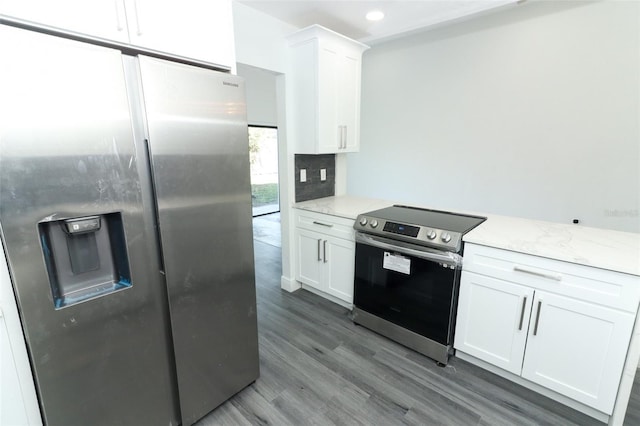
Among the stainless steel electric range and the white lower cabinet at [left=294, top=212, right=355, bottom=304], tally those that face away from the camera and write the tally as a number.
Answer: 0

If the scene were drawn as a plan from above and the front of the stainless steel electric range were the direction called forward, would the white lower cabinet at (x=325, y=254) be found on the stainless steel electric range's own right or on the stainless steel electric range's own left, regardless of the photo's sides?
on the stainless steel electric range's own right

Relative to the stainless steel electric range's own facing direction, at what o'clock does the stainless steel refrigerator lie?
The stainless steel refrigerator is roughly at 12 o'clock from the stainless steel electric range.

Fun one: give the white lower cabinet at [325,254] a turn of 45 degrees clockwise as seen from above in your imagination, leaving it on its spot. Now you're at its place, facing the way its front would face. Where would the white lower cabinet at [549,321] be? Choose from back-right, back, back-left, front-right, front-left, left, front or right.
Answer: back-left

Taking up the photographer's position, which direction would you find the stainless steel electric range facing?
facing the viewer and to the left of the viewer

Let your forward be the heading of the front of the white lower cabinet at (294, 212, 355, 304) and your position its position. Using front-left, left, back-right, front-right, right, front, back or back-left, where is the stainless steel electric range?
left

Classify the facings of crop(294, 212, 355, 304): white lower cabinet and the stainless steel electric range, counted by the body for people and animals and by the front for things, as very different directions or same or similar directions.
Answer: same or similar directions

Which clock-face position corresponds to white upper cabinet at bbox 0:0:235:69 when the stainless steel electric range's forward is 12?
The white upper cabinet is roughly at 12 o'clock from the stainless steel electric range.
